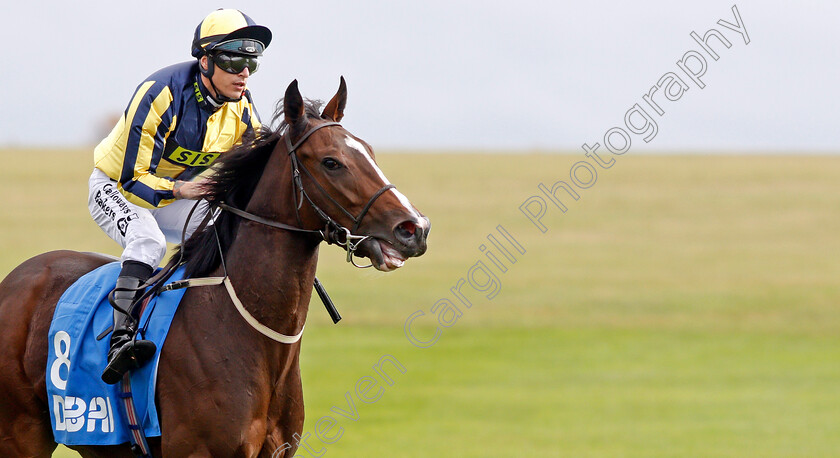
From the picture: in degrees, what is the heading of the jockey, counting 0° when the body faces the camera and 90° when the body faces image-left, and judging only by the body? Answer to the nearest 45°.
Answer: approximately 315°

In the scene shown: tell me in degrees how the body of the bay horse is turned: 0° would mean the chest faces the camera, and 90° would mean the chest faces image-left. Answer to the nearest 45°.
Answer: approximately 315°
